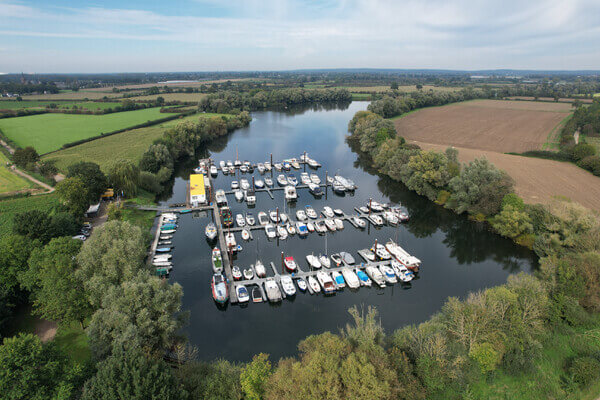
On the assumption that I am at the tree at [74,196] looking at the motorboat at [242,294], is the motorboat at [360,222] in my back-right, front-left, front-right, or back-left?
front-left

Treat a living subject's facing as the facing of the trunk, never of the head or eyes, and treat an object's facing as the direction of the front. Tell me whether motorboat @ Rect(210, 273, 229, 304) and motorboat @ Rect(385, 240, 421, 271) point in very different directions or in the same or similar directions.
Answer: very different directions

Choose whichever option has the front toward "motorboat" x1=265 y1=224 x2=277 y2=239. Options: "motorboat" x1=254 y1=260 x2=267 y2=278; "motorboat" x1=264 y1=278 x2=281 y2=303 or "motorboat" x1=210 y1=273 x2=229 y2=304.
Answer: "motorboat" x1=254 y1=260 x2=267 y2=278

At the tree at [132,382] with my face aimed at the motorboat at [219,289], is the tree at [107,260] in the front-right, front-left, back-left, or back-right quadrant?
front-left

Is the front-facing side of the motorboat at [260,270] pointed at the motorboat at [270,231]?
yes

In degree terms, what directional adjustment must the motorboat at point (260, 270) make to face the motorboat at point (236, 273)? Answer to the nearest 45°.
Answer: approximately 90° to its left

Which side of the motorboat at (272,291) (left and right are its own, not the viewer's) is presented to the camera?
back

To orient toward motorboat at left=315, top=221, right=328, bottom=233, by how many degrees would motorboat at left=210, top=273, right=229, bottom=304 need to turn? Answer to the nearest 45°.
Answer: approximately 135° to its left

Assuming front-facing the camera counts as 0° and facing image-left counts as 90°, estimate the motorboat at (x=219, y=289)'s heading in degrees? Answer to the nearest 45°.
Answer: approximately 0°

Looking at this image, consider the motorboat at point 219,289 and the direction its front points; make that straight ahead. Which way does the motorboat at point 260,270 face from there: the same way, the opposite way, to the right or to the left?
the opposite way

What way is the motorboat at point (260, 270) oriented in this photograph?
away from the camera

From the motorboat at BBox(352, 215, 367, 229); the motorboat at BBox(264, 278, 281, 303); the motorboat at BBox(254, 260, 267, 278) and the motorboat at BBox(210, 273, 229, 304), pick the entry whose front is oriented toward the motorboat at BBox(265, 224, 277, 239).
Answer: the motorboat at BBox(254, 260, 267, 278)

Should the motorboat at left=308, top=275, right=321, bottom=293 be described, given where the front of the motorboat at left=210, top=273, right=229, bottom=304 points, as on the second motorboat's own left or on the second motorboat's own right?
on the second motorboat's own left
